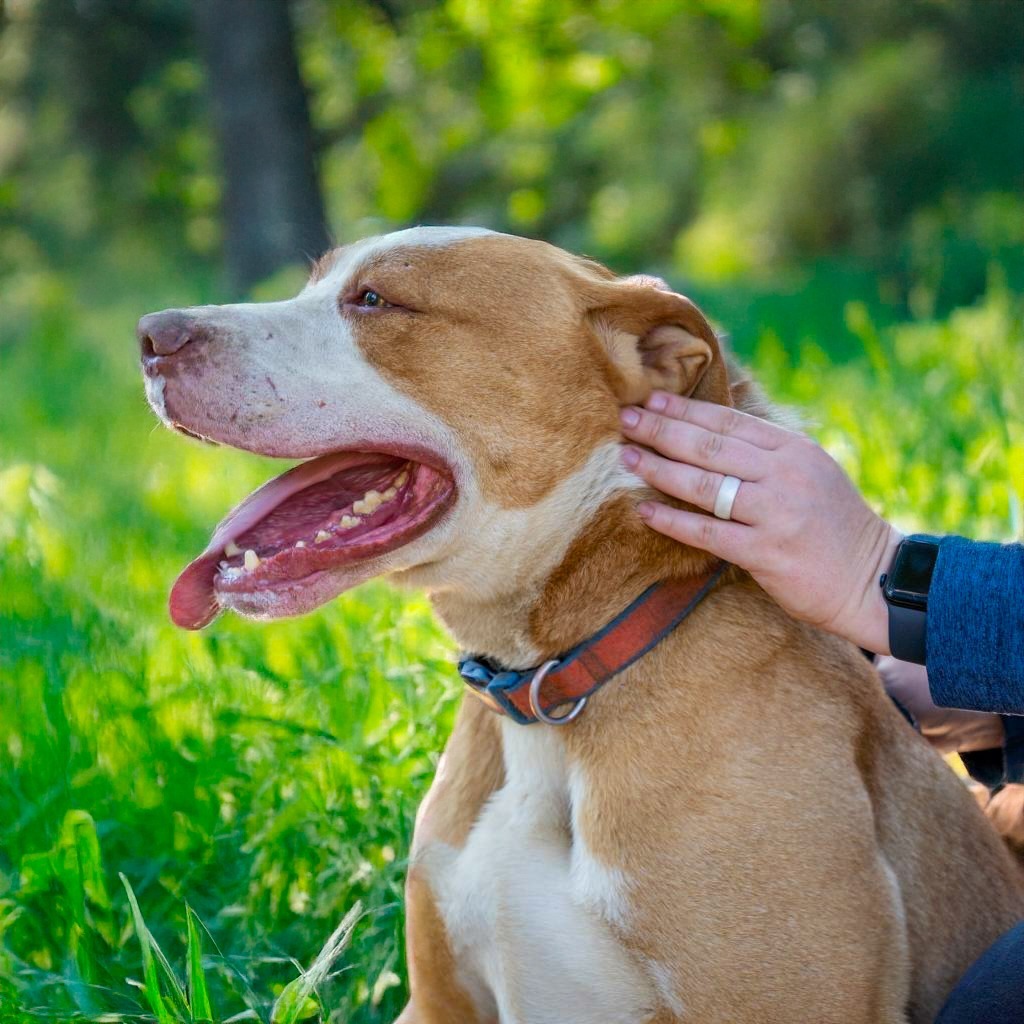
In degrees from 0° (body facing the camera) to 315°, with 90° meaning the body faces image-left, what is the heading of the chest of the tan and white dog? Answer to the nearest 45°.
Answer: approximately 45°

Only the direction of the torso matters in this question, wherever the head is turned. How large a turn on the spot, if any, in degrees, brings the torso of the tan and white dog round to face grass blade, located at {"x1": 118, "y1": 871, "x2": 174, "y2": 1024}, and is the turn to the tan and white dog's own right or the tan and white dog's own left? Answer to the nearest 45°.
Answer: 0° — it already faces it

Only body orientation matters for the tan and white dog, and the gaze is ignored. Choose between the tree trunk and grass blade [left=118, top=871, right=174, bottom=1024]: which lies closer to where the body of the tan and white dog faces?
the grass blade

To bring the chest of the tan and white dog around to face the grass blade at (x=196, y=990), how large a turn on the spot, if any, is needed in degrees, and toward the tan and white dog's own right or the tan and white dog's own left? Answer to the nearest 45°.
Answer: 0° — it already faces it

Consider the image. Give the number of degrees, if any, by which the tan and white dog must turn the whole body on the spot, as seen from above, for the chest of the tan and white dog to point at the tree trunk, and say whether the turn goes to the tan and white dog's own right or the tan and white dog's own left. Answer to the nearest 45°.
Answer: approximately 135° to the tan and white dog's own right

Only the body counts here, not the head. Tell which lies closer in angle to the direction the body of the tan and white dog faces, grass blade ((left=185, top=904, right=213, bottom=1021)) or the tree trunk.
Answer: the grass blade
